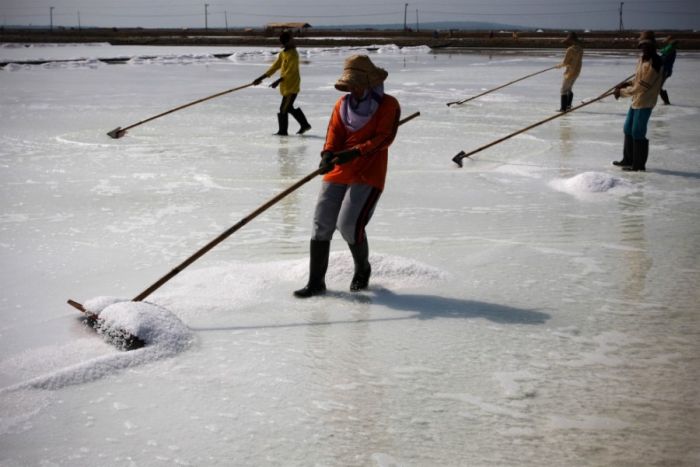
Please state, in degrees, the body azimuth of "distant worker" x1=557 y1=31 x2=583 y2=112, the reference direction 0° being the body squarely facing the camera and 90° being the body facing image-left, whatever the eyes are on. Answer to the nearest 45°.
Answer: approximately 90°

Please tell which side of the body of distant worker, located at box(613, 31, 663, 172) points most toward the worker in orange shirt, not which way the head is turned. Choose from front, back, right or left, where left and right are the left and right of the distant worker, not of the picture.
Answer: left

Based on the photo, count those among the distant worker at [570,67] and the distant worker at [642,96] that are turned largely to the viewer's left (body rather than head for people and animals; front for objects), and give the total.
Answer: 2

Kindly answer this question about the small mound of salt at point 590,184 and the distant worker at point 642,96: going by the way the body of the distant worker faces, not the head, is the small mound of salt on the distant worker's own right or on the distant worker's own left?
on the distant worker's own left

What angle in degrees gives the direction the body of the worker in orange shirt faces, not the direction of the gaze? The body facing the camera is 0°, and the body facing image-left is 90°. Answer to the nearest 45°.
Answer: approximately 45°

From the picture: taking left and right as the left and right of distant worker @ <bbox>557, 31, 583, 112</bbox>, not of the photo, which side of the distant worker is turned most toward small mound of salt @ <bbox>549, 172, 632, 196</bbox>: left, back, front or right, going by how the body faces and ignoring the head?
left

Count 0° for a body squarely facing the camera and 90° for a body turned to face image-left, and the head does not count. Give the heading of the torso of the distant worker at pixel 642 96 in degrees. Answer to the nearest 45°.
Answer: approximately 90°

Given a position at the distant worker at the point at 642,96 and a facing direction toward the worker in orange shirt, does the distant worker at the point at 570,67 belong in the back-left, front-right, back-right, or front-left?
back-right

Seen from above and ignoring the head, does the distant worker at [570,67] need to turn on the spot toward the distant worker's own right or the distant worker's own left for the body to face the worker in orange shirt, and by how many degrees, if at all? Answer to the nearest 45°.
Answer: approximately 90° to the distant worker's own left

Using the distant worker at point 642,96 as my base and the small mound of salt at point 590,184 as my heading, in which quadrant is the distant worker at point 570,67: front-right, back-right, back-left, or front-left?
back-right
